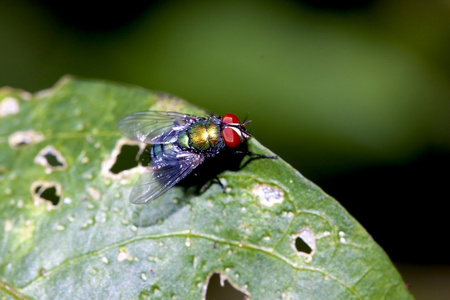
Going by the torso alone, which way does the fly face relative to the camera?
to the viewer's right
